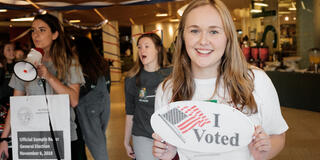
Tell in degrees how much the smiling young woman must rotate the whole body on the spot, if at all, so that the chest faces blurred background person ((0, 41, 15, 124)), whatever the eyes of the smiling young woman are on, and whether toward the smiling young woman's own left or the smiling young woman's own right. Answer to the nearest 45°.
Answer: approximately 135° to the smiling young woman's own right

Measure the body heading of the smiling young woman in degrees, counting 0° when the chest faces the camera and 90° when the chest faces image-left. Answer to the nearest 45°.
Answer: approximately 0°

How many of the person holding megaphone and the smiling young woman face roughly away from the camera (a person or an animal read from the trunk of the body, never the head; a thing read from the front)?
0

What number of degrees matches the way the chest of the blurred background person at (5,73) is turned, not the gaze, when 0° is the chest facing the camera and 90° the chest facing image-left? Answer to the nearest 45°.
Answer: approximately 315°

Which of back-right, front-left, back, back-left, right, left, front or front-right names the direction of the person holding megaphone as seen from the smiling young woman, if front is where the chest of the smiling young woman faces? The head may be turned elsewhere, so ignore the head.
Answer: back-right

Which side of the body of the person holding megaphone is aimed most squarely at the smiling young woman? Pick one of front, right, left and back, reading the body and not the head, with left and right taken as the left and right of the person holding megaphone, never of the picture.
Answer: left
